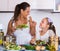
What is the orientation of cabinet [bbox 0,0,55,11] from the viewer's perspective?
toward the camera

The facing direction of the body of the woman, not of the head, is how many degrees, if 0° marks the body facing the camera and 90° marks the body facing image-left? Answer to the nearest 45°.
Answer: approximately 315°

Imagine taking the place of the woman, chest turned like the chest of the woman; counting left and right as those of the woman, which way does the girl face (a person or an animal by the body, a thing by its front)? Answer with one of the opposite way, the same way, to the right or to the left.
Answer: to the right

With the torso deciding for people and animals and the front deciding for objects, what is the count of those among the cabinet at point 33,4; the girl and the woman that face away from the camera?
0

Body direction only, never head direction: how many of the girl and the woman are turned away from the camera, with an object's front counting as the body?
0

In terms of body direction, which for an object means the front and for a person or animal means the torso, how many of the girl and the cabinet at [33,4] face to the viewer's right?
0

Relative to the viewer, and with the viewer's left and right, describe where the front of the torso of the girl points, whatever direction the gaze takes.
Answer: facing the viewer and to the left of the viewer

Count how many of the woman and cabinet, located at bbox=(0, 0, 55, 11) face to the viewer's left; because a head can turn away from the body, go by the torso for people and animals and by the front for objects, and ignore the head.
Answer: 0
